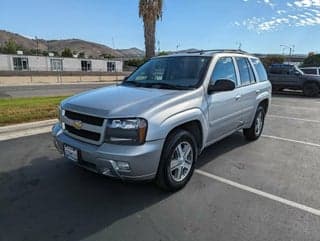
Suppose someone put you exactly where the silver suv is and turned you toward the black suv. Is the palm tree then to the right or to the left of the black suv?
left

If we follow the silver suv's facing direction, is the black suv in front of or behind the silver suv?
behind

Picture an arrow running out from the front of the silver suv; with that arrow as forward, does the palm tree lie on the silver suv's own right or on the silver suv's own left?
on the silver suv's own right

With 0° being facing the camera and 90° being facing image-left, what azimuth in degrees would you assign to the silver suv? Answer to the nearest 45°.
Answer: approximately 45°
